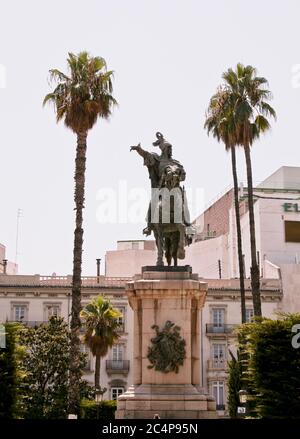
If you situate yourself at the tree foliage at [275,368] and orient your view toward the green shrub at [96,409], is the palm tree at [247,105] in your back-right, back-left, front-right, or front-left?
front-right

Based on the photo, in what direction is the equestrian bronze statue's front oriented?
toward the camera

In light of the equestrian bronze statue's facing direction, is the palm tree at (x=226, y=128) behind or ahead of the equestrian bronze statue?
behind

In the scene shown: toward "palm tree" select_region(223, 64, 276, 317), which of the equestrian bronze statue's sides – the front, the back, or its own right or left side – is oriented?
back

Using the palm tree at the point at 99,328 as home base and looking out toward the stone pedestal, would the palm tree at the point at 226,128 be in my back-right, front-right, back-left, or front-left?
front-left

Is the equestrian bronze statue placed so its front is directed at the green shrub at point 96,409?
no
